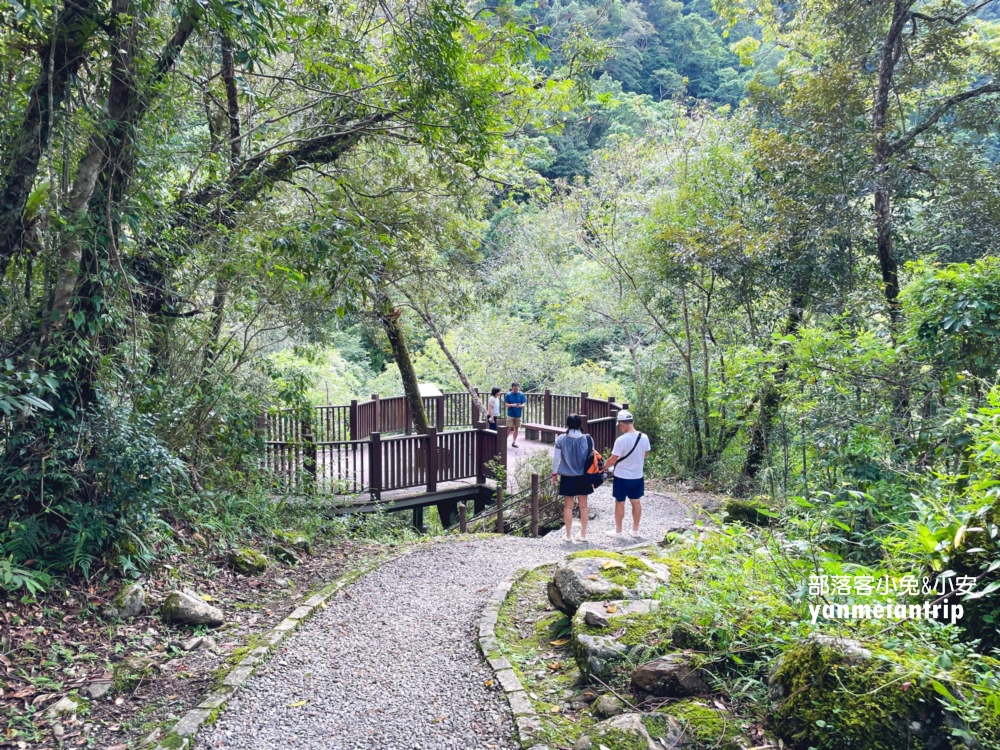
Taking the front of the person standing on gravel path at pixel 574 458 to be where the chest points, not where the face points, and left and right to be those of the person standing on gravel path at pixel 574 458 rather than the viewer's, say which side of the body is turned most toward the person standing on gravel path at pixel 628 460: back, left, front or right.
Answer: right

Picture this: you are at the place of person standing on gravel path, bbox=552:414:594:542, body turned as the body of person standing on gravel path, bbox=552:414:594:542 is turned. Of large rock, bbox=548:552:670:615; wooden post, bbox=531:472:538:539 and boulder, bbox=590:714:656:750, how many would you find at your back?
2

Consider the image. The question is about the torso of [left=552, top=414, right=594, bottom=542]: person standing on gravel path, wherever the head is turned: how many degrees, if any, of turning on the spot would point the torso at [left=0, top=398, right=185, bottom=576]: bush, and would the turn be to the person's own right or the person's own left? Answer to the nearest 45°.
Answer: approximately 135° to the person's own left

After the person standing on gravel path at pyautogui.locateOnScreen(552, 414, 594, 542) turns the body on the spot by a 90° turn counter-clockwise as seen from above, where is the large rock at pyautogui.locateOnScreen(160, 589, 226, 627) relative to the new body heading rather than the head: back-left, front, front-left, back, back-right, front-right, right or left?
front-left

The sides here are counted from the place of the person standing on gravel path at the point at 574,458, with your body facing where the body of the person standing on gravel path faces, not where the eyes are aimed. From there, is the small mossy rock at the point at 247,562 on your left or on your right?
on your left

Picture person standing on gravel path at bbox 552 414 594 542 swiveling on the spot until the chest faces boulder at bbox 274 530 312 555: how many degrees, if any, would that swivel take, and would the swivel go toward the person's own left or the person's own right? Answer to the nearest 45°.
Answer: approximately 90° to the person's own left

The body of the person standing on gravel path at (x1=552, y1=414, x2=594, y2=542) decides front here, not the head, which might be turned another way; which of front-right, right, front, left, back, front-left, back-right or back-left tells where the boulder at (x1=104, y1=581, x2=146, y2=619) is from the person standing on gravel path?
back-left

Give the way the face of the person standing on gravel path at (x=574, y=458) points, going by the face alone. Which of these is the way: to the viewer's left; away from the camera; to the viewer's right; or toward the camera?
away from the camera

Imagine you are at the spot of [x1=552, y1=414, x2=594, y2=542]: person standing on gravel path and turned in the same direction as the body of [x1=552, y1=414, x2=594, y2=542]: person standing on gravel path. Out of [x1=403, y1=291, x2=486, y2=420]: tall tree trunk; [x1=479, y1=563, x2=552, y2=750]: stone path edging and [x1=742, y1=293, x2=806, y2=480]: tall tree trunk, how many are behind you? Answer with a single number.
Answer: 1

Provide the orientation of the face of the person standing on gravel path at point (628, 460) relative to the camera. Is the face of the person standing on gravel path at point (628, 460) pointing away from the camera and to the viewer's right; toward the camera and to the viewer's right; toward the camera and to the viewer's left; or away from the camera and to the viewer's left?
away from the camera and to the viewer's left

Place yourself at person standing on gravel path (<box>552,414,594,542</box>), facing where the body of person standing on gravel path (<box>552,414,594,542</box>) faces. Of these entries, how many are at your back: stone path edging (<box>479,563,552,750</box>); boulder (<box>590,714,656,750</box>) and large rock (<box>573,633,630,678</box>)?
3

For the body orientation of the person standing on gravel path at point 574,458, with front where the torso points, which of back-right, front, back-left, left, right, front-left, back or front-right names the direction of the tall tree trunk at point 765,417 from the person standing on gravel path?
front-right

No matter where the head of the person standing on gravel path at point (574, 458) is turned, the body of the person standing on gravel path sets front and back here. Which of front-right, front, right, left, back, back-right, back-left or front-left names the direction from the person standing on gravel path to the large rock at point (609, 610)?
back

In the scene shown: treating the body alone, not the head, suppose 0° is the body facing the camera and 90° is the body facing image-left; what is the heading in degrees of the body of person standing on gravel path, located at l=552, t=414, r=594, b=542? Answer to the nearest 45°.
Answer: approximately 180°

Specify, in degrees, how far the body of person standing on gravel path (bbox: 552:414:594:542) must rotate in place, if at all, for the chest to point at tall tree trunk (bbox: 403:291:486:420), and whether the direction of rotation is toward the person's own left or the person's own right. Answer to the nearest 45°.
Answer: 0° — they already face it

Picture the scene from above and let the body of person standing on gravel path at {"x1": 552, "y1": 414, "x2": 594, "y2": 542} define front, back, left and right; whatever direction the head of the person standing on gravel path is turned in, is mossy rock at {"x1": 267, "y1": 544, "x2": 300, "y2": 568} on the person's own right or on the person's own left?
on the person's own left
